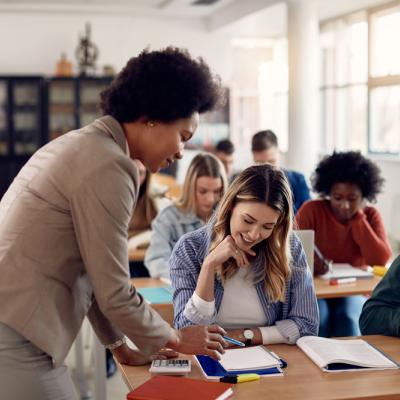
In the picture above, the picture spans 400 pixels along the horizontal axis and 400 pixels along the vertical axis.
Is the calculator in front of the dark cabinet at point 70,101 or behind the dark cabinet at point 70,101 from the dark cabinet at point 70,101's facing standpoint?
in front

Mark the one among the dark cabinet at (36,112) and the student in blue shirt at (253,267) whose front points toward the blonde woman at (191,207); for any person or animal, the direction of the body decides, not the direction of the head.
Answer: the dark cabinet

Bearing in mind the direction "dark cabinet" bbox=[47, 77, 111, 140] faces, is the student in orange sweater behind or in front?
in front

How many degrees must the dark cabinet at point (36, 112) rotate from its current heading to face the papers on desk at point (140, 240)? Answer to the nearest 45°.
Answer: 0° — it already faces it

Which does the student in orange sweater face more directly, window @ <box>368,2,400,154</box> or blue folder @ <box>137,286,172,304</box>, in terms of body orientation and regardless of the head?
the blue folder

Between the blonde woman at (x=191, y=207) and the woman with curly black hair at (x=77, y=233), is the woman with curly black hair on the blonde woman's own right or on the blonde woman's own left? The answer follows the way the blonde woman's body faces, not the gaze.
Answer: on the blonde woman's own right

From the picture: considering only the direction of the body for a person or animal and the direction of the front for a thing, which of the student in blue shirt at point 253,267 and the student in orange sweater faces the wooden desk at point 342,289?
the student in orange sweater

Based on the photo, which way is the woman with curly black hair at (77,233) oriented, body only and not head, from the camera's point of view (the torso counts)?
to the viewer's right

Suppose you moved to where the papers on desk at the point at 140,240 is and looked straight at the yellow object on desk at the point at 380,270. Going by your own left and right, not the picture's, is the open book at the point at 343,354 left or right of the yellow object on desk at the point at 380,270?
right

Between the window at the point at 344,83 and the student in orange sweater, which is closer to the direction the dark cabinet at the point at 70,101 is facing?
the student in orange sweater

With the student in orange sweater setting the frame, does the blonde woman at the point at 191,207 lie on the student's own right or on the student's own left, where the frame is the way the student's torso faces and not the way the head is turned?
on the student's own right

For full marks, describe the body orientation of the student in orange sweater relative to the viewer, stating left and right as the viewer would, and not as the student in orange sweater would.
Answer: facing the viewer

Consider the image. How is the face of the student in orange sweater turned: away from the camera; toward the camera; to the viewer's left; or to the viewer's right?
toward the camera
